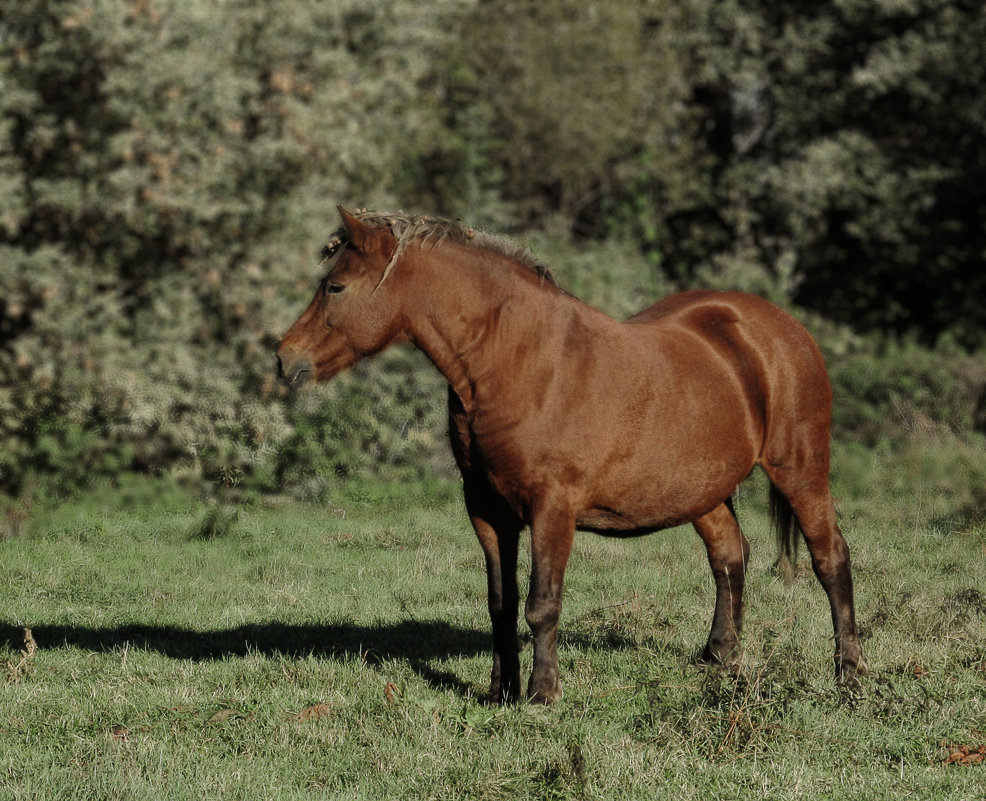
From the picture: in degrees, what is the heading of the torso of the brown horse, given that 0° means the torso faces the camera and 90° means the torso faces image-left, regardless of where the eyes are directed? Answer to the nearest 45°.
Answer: approximately 45°
